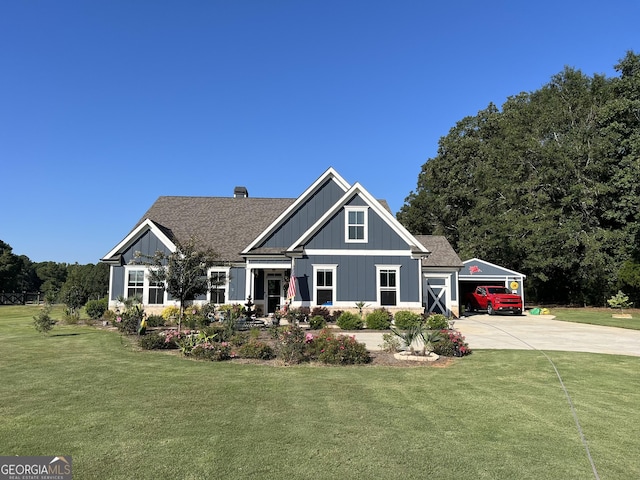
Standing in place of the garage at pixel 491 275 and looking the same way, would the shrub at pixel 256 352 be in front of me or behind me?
in front

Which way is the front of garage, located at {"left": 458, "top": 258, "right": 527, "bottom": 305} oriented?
toward the camera

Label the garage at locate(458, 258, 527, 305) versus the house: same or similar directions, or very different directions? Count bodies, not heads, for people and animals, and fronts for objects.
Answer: same or similar directions

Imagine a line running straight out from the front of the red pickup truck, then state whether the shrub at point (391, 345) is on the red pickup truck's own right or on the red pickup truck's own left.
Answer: on the red pickup truck's own right

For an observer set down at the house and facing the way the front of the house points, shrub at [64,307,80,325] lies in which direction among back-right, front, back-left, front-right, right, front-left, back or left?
right

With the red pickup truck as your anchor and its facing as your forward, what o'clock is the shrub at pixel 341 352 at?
The shrub is roughly at 2 o'clock from the red pickup truck.

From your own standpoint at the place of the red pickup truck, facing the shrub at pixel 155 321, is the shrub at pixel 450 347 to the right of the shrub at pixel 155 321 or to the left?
left

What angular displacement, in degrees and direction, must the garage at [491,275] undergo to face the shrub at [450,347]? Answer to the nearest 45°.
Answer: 0° — it already faces it

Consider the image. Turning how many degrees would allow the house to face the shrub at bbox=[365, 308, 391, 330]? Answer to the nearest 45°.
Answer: approximately 45° to its left

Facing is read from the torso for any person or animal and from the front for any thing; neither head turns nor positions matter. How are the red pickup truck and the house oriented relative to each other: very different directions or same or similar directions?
same or similar directions

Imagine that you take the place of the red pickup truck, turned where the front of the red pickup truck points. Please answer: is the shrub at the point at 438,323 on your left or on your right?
on your right

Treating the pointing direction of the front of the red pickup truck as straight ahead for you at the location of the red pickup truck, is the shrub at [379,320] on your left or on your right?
on your right

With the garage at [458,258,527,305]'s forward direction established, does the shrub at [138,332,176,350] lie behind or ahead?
ahead

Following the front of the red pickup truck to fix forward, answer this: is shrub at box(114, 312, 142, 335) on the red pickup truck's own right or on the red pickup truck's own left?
on the red pickup truck's own right

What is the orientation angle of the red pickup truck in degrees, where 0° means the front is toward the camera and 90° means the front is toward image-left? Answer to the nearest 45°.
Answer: approximately 315°

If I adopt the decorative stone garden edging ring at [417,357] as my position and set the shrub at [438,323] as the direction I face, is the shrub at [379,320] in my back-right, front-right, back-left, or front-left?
front-left
